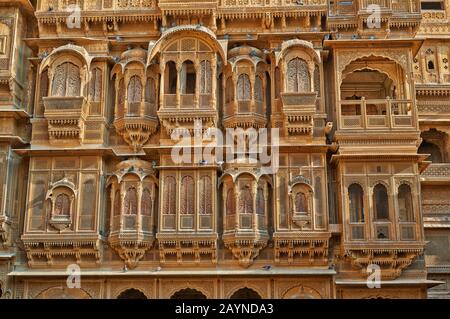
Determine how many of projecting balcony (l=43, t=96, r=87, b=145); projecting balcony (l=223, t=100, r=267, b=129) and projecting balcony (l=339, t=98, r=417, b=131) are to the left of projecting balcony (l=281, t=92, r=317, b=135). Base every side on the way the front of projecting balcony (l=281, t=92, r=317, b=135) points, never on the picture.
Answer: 1

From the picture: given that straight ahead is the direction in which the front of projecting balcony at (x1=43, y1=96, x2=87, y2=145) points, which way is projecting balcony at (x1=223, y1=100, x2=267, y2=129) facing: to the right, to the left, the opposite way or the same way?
the same way

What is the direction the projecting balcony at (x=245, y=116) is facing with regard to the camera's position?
facing the viewer

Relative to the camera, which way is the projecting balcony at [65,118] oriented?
toward the camera

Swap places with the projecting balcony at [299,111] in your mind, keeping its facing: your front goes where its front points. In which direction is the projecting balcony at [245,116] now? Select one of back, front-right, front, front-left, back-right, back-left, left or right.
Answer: right

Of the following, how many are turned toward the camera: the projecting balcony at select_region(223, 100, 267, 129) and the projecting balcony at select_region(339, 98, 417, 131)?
2

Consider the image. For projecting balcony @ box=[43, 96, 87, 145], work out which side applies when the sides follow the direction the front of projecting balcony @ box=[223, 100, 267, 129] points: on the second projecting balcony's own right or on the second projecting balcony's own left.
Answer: on the second projecting balcony's own right

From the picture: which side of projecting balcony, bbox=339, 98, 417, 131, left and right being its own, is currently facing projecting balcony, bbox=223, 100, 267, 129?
right

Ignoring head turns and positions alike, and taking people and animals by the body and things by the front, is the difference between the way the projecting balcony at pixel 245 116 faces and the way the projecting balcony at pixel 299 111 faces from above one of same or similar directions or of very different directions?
same or similar directions

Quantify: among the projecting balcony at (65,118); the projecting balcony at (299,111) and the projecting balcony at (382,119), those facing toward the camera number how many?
3

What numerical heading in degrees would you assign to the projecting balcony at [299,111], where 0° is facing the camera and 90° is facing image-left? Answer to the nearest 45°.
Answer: approximately 0°

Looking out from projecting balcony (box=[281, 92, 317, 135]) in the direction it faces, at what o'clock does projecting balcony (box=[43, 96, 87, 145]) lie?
projecting balcony (box=[43, 96, 87, 145]) is roughly at 3 o'clock from projecting balcony (box=[281, 92, 317, 135]).

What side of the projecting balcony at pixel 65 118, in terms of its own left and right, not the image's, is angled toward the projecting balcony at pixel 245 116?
left

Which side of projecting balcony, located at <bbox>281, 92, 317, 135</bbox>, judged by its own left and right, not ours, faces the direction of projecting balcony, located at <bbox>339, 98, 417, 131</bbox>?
left

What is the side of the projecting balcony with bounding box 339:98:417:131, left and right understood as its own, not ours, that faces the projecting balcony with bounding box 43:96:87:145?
right

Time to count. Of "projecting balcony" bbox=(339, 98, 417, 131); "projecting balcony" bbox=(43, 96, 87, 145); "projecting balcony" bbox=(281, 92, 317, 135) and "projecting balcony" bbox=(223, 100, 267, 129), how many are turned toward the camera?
4

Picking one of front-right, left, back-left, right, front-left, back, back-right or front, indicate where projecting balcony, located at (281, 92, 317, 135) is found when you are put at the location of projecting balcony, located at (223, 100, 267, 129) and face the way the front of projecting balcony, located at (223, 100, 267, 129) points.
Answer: left

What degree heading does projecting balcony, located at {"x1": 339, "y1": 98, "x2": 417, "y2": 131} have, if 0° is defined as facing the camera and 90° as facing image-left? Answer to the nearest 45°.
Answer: approximately 0°

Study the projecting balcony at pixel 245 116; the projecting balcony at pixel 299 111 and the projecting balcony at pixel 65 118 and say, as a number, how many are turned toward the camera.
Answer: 3
